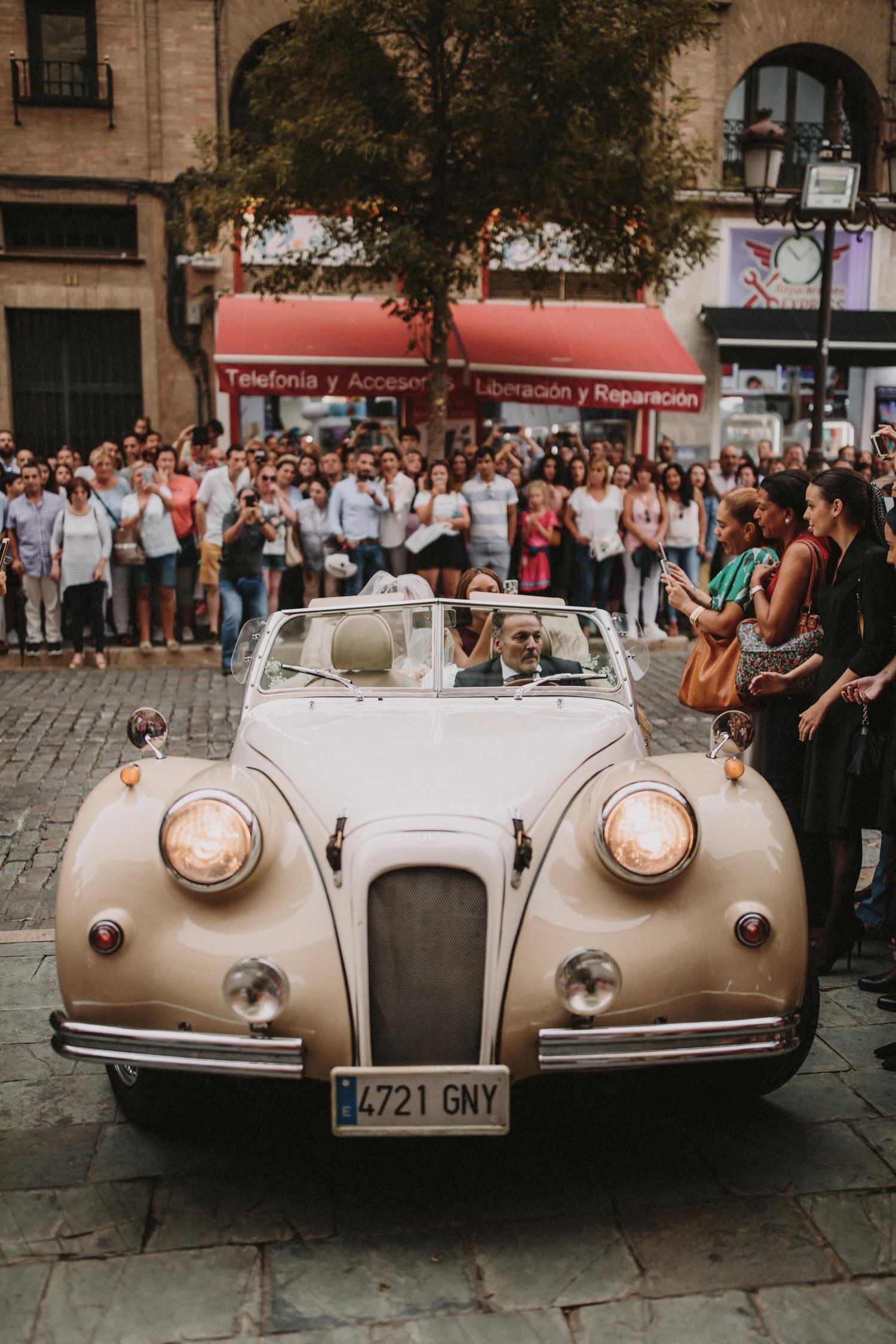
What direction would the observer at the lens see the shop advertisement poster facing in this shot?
facing the viewer

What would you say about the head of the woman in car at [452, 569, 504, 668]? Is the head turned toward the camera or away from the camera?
toward the camera

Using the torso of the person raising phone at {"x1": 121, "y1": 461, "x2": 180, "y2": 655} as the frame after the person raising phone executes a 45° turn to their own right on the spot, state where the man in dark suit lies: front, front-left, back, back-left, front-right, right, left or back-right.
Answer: front-left

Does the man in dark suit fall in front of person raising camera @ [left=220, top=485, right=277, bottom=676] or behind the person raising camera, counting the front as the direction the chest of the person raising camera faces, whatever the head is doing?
in front

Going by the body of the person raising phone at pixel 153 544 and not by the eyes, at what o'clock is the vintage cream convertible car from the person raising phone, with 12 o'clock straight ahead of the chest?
The vintage cream convertible car is roughly at 12 o'clock from the person raising phone.

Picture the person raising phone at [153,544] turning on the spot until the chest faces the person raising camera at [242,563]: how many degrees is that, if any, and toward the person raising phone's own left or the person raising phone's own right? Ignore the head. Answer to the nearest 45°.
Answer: approximately 45° to the person raising phone's own left

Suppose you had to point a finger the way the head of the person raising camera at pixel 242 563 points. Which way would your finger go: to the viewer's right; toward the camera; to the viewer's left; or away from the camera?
toward the camera

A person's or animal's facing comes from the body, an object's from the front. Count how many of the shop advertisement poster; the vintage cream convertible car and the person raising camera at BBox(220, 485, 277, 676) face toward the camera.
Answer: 3

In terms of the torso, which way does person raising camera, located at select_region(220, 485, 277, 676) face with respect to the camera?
toward the camera

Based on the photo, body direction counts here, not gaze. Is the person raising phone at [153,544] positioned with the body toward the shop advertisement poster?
no

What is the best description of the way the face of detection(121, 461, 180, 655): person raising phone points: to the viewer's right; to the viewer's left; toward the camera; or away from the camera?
toward the camera

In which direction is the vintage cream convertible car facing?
toward the camera

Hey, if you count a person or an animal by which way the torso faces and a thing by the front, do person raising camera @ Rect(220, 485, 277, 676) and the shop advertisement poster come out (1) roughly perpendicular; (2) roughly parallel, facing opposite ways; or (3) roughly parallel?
roughly parallel

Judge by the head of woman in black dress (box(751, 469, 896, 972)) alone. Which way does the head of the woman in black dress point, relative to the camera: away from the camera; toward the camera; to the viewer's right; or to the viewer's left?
to the viewer's left

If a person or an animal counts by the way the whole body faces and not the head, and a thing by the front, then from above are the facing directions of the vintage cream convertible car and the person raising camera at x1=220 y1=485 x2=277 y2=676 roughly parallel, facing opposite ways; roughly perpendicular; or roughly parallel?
roughly parallel

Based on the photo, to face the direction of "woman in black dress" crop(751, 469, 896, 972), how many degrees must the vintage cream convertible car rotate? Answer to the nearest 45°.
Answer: approximately 135° to its left

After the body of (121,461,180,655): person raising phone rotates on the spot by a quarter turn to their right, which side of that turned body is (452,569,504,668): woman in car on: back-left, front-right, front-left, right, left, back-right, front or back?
left

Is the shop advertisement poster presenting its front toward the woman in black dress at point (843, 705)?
yes

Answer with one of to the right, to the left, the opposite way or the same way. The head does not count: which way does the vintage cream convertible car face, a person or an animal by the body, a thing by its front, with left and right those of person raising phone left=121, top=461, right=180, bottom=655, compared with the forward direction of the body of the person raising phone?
the same way
